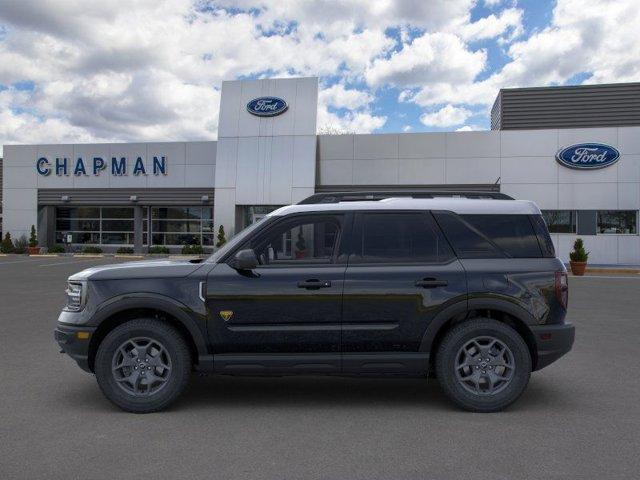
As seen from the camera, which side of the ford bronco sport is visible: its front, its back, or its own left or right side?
left

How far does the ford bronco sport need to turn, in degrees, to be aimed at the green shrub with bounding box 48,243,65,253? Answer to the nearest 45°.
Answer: approximately 45° to its right

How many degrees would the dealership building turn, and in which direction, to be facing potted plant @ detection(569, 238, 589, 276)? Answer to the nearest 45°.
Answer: approximately 45° to its left

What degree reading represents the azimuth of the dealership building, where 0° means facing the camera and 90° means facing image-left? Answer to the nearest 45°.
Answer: approximately 0°

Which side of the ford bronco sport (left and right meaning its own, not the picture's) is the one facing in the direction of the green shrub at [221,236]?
right

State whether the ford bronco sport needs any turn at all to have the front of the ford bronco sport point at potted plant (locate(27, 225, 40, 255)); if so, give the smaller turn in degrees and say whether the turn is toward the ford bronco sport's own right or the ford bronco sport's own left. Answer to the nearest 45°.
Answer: approximately 45° to the ford bronco sport's own right

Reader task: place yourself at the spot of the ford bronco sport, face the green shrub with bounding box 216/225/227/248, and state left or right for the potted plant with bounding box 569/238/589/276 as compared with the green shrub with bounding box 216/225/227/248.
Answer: right
